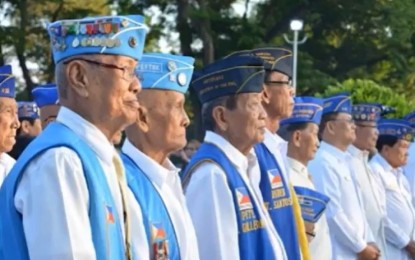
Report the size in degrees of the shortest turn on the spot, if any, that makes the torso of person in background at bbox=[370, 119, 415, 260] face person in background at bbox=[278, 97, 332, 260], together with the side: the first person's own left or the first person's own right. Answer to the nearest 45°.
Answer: approximately 45° to the first person's own right
